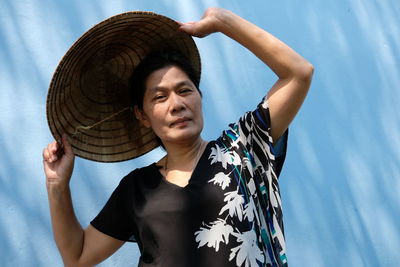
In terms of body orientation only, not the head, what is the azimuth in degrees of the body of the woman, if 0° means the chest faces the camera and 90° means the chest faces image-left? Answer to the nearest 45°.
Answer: approximately 0°
